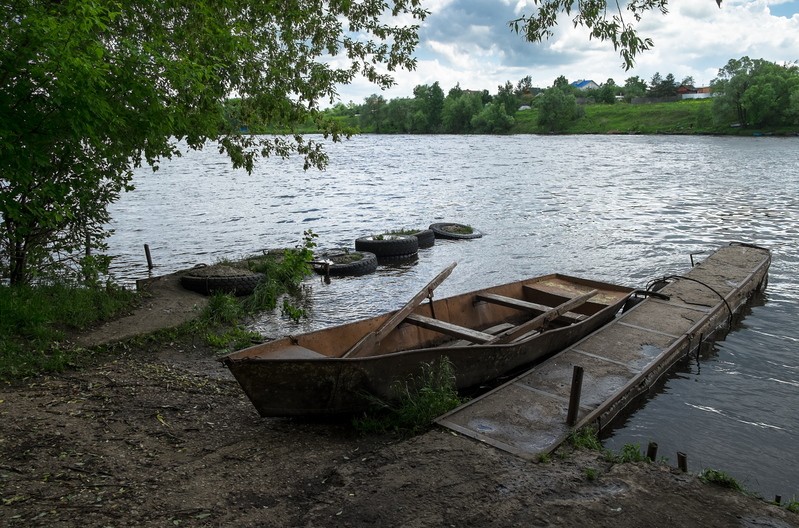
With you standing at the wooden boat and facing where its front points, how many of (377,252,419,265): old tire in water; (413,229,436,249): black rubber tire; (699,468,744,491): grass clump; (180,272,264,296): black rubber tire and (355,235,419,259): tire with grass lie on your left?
1

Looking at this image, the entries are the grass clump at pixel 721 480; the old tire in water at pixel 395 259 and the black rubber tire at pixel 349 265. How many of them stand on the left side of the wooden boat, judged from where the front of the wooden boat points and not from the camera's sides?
1

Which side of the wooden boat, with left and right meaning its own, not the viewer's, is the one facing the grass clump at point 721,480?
left

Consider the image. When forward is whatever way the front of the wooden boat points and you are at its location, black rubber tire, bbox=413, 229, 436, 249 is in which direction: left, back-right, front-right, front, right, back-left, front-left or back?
back-right

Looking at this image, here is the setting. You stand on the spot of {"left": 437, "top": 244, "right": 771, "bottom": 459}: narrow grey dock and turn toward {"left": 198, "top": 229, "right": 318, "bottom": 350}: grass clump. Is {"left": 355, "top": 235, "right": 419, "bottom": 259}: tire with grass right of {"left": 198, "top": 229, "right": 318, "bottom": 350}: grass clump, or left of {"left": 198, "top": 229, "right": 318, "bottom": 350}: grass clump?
right

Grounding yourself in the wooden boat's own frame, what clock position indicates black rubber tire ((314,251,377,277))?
The black rubber tire is roughly at 4 o'clock from the wooden boat.

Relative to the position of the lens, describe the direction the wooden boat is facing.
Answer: facing the viewer and to the left of the viewer

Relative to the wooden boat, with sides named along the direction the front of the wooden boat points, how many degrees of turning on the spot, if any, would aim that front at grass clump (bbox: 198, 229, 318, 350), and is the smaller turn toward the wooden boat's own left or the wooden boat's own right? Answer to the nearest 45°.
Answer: approximately 90° to the wooden boat's own right

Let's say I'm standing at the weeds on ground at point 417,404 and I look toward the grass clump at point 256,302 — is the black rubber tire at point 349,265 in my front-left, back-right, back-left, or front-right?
front-right

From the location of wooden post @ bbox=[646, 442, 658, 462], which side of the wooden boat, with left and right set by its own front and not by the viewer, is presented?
left

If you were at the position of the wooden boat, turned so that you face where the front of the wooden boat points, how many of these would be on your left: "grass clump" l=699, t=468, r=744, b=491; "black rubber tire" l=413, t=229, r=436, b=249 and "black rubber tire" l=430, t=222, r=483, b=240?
1

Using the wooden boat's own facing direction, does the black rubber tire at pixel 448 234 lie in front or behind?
behind

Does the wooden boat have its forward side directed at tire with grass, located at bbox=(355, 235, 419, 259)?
no

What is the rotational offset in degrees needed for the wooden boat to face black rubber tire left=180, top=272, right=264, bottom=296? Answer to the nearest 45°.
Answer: approximately 90° to its right
